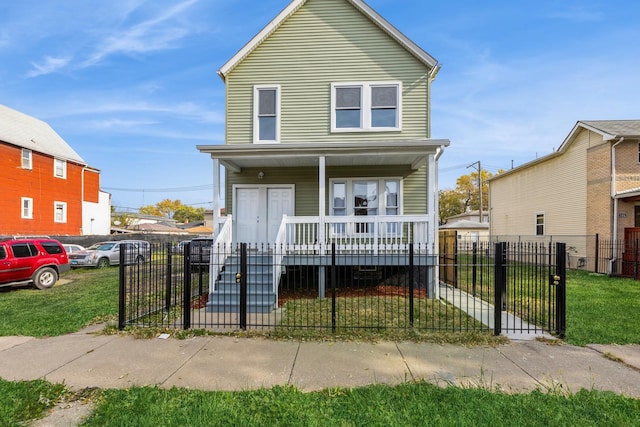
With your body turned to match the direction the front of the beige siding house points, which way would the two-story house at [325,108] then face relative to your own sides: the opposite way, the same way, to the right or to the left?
the same way

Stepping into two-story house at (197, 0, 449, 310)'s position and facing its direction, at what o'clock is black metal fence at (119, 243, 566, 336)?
The black metal fence is roughly at 12 o'clock from the two-story house.

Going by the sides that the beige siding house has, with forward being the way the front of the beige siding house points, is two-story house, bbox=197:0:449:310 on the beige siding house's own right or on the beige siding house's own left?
on the beige siding house's own right

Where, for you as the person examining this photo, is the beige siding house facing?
facing the viewer and to the right of the viewer

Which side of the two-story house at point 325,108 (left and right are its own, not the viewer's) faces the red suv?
right

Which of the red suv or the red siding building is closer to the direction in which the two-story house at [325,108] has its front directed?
the red suv

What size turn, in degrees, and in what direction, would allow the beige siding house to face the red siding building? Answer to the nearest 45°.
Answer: approximately 135° to its right

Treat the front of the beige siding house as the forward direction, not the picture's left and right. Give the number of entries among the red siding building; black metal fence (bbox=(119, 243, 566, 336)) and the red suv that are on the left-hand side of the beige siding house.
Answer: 0

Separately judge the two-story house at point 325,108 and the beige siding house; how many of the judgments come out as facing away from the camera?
0

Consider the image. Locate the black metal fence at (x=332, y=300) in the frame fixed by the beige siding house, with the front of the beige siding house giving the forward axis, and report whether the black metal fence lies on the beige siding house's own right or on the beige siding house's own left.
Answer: on the beige siding house's own right

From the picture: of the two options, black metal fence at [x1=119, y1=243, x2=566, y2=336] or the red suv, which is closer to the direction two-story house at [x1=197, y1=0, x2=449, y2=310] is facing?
the black metal fence
